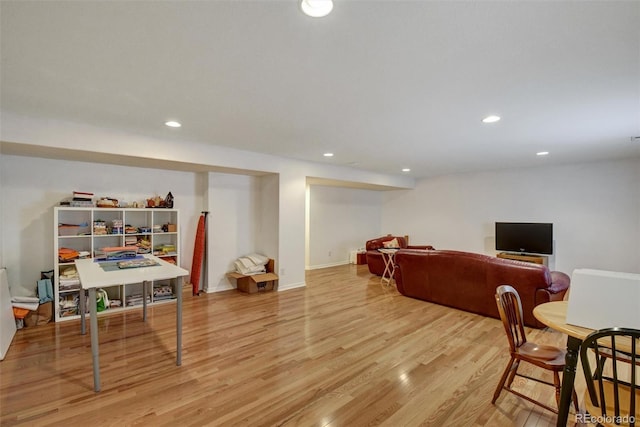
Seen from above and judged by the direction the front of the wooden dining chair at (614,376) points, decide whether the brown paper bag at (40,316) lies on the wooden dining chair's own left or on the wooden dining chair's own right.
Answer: on the wooden dining chair's own left

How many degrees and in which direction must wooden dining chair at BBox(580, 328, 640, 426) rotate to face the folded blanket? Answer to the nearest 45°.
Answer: approximately 90° to its left

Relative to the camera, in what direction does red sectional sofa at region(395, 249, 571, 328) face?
facing away from the viewer and to the right of the viewer

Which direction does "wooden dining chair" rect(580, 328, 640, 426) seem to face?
away from the camera

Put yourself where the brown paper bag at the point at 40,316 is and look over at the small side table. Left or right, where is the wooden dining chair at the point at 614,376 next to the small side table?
right

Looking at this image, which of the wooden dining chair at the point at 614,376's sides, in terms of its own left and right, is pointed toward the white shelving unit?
left

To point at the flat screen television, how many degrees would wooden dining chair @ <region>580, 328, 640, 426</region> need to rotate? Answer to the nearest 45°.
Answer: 0° — it already faces it

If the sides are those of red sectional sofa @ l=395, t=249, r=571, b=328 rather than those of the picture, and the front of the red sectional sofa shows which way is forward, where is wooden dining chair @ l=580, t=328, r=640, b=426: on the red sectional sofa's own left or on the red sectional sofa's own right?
on the red sectional sofa's own right

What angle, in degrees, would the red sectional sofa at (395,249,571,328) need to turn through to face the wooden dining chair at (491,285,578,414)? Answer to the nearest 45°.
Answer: approximately 135° to its right
